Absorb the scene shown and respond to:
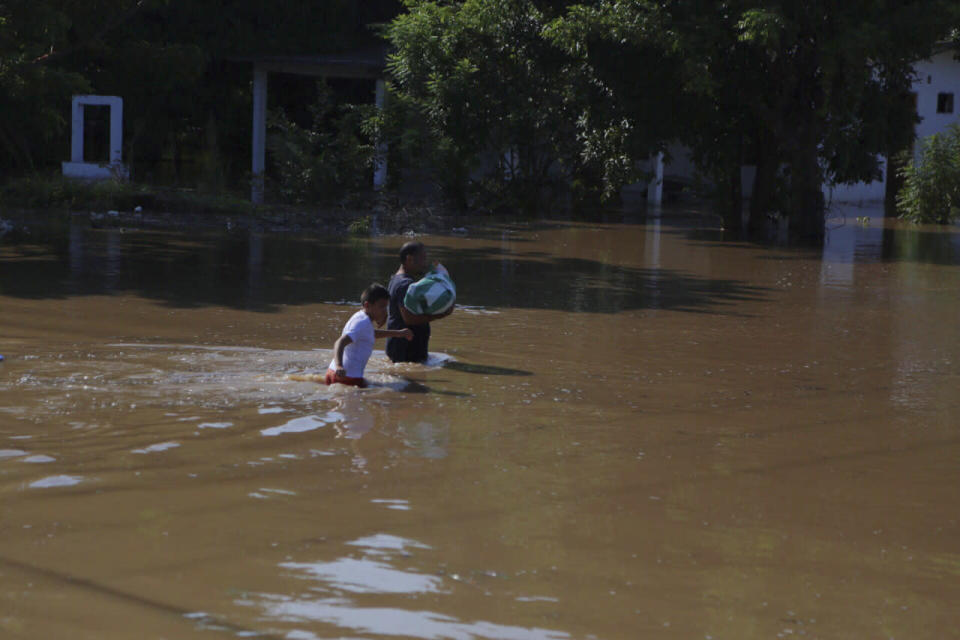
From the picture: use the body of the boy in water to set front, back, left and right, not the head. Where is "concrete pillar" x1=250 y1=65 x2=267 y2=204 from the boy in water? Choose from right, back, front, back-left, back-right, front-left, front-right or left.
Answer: left

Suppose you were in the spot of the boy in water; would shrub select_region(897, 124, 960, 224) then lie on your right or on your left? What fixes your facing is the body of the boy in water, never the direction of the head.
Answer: on your left

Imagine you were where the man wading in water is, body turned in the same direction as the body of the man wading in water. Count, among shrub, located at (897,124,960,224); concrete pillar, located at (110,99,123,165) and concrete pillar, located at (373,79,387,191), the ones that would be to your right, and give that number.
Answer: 0

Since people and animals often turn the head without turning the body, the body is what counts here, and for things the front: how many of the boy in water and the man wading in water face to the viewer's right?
2

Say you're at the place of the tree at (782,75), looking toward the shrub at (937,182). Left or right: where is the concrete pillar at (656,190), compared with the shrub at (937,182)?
left

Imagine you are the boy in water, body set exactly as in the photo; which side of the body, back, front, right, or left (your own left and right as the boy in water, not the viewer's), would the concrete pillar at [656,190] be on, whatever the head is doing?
left

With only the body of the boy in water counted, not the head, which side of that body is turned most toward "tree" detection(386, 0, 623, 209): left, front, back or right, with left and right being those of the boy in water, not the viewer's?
left

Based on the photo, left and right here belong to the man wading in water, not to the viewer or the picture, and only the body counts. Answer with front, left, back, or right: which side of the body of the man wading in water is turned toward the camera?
right

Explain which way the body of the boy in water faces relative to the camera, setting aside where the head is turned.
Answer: to the viewer's right

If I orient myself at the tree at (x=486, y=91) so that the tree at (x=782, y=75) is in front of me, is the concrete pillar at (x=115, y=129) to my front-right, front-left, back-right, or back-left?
back-right

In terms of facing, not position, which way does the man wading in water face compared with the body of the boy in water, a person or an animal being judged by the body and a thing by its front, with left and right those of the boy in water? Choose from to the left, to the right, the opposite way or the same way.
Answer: the same way

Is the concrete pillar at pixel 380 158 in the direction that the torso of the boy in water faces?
no

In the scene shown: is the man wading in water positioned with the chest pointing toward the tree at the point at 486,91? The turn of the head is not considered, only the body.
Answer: no

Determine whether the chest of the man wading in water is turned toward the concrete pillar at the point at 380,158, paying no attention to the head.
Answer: no

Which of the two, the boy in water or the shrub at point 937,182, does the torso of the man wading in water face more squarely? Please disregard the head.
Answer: the shrub
